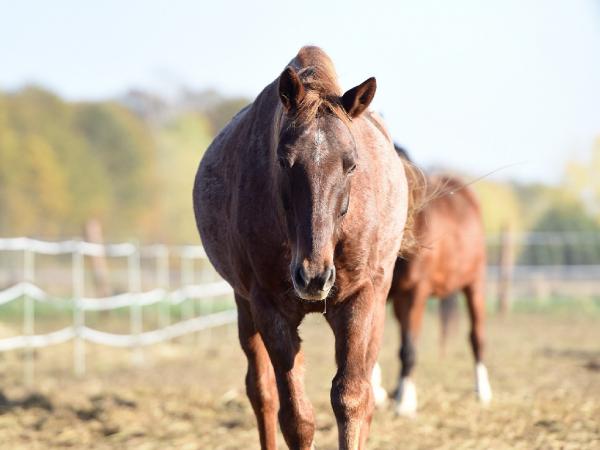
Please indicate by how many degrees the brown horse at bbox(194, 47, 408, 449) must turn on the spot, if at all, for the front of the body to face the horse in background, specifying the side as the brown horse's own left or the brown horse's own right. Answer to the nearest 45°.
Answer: approximately 180°

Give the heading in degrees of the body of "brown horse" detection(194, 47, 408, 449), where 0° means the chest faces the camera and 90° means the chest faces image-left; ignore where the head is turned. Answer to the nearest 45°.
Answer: approximately 0°

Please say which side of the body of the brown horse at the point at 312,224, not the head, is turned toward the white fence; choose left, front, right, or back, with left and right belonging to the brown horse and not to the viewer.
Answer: back
